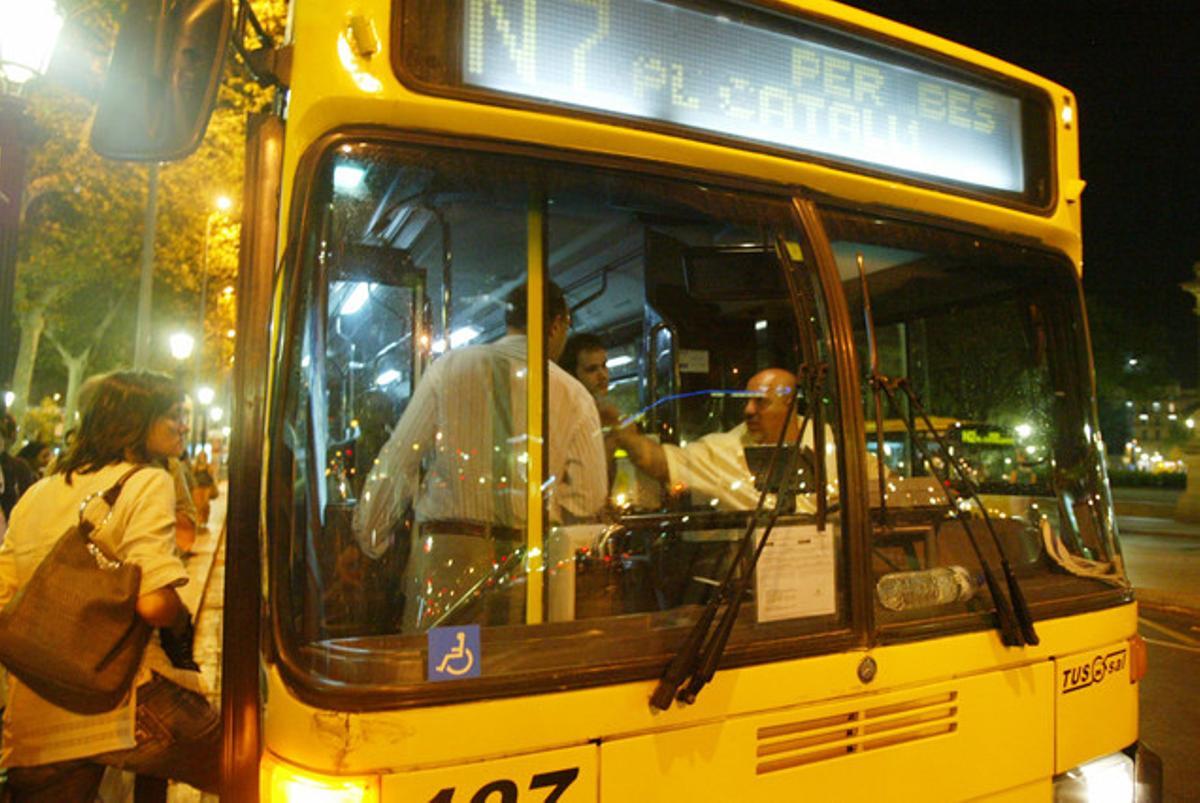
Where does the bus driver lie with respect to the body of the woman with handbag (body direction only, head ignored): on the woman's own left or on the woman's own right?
on the woman's own right

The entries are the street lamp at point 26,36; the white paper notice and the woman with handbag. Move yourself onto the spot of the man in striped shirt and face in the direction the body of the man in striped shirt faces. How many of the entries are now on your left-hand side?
2

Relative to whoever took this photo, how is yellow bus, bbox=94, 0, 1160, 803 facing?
facing the viewer and to the right of the viewer

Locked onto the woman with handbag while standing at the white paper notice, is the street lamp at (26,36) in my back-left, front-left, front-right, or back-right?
front-right

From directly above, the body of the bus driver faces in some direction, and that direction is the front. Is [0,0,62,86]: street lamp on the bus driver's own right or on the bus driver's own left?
on the bus driver's own right

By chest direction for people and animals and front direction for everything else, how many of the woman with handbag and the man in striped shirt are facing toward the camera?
0

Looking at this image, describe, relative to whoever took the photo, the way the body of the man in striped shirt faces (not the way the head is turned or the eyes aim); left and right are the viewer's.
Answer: facing away from the viewer and to the right of the viewer

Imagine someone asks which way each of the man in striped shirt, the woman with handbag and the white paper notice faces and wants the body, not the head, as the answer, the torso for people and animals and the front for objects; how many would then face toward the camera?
1

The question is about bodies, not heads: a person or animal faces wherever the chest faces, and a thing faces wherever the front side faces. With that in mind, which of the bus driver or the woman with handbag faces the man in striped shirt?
the bus driver

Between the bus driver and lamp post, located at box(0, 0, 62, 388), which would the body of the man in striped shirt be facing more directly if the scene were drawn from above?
the bus driver

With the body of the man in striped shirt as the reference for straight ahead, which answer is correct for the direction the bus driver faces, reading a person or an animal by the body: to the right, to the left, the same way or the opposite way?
the opposite way

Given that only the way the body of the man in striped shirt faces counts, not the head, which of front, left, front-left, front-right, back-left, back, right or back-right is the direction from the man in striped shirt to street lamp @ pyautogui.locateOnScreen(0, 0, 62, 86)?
left

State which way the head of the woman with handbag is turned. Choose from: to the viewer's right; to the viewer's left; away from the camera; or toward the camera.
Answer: to the viewer's right

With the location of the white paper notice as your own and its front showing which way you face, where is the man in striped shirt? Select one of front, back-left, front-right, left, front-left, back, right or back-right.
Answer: right

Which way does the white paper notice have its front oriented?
toward the camera
